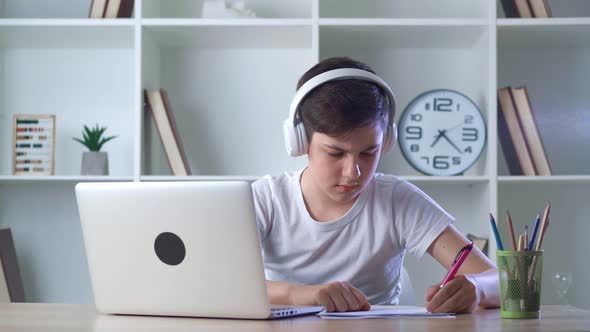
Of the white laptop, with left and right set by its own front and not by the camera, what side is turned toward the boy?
front

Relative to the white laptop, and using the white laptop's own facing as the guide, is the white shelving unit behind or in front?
in front

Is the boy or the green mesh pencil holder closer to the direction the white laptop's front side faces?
the boy

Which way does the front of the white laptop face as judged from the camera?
facing away from the viewer and to the right of the viewer

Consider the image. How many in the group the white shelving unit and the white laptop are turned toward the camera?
1

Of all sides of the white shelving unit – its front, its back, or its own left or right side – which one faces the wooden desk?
front

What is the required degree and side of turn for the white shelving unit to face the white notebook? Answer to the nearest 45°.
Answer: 0° — it already faces it

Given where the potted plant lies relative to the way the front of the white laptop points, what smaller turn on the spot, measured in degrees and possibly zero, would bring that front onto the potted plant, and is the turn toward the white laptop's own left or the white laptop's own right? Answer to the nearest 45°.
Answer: approximately 45° to the white laptop's own left
